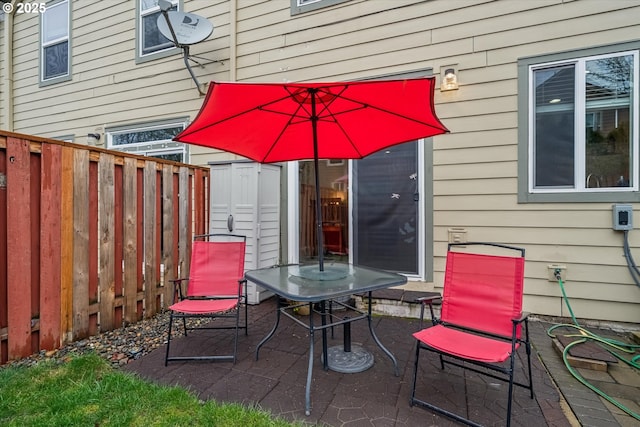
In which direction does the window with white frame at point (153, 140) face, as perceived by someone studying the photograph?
facing the viewer and to the left of the viewer

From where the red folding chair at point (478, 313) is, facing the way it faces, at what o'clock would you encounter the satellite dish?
The satellite dish is roughly at 2 o'clock from the red folding chair.

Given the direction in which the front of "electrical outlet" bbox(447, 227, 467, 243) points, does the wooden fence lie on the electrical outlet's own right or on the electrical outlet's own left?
on the electrical outlet's own right

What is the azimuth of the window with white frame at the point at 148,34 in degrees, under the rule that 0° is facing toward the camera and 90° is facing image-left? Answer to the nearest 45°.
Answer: approximately 45°

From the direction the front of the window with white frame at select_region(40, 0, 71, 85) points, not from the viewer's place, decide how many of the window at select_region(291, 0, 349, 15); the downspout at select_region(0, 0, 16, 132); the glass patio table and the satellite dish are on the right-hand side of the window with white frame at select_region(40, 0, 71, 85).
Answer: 1

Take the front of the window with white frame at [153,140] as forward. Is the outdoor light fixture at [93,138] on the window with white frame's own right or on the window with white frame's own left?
on the window with white frame's own right

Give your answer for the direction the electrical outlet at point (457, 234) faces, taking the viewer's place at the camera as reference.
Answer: facing the viewer

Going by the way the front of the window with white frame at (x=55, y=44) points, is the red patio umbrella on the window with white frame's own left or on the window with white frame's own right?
on the window with white frame's own left

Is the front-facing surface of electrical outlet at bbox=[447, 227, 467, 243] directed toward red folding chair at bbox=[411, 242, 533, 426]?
yes

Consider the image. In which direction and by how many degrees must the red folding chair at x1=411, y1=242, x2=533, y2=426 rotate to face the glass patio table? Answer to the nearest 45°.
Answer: approximately 45° to its right

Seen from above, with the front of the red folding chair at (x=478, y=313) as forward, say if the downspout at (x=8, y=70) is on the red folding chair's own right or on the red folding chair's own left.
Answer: on the red folding chair's own right
